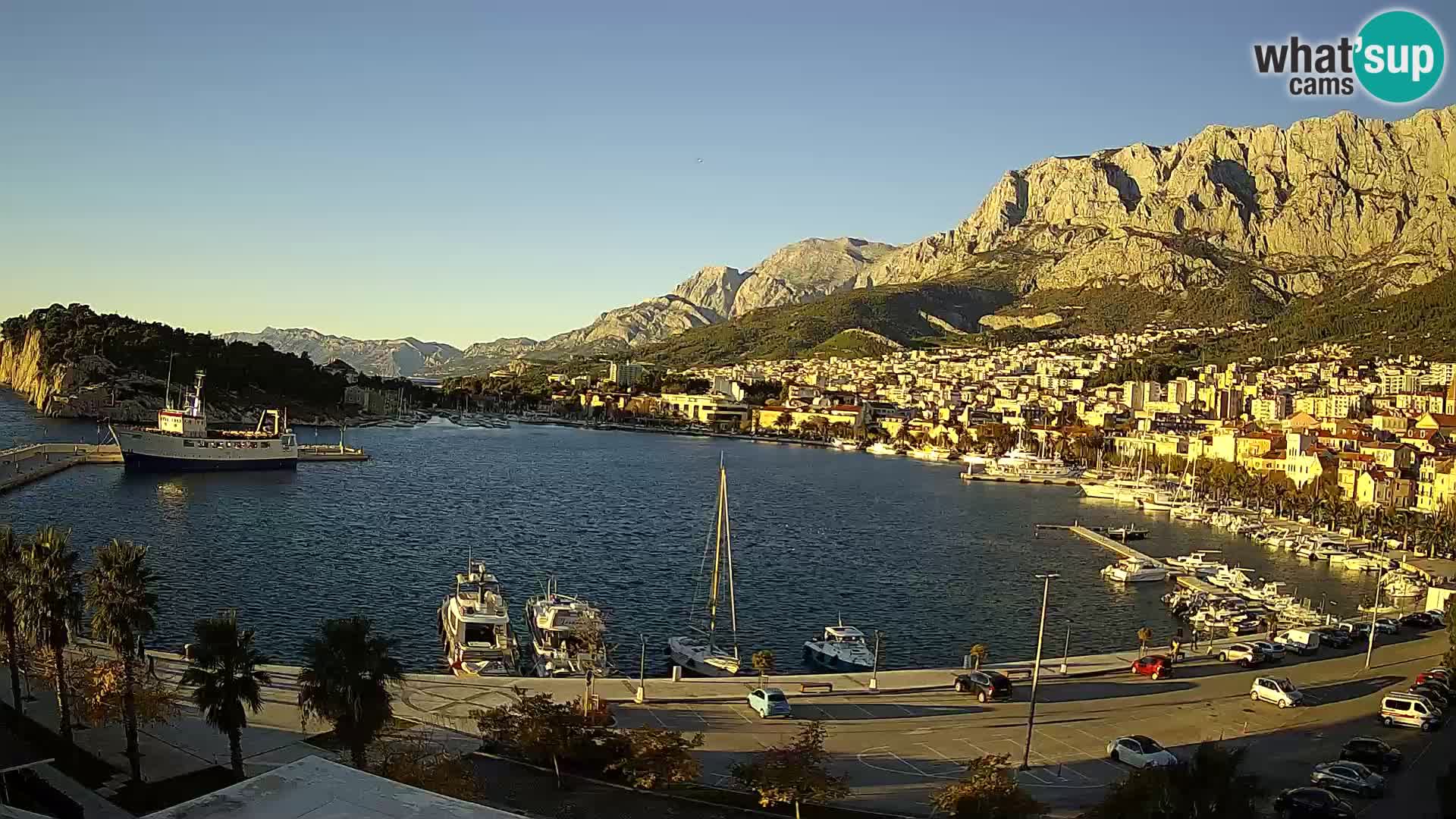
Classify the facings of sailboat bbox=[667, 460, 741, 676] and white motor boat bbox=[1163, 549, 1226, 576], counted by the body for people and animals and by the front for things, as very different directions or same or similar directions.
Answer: very different directions

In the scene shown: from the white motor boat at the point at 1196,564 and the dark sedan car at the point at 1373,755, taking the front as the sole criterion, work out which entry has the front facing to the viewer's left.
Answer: the white motor boat

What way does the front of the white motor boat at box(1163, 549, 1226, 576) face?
to the viewer's left

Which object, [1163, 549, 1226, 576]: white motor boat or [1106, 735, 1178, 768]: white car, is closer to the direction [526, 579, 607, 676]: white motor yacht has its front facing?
the white motor boat

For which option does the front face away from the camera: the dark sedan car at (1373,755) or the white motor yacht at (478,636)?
the white motor yacht

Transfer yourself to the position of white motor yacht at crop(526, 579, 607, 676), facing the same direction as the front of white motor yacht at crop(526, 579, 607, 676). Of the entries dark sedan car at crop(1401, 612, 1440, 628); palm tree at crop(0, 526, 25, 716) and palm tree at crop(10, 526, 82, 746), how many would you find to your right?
1

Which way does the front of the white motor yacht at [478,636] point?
away from the camera

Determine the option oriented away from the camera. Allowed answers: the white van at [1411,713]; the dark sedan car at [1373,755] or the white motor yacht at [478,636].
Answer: the white motor yacht
